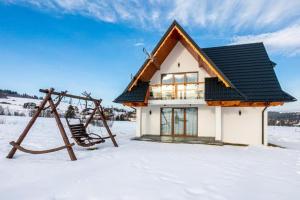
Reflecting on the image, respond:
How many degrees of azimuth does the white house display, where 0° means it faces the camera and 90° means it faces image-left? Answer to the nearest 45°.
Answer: approximately 0°

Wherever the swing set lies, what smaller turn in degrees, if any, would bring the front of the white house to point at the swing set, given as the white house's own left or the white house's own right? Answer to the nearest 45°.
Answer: approximately 45° to the white house's own right
